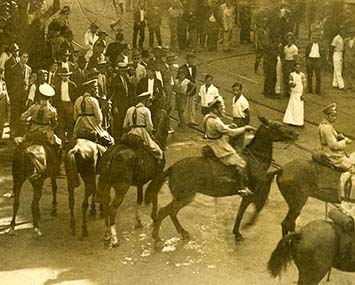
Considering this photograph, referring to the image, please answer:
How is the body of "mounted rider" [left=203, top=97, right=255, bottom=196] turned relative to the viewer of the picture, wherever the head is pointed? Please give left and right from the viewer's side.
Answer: facing to the right of the viewer

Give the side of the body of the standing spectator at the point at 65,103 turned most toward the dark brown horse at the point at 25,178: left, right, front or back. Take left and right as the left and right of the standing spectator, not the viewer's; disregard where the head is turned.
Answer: front

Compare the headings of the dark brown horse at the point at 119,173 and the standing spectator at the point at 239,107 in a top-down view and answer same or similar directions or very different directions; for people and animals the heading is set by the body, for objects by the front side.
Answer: very different directions

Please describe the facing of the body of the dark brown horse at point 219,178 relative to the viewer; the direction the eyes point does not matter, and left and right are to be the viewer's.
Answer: facing to the right of the viewer

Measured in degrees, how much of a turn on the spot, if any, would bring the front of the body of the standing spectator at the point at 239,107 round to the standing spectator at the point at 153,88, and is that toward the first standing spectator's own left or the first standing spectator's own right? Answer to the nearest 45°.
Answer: approximately 45° to the first standing spectator's own right

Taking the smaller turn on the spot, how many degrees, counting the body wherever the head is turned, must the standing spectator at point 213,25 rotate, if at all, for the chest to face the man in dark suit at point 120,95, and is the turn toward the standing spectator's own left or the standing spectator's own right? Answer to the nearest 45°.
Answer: approximately 45° to the standing spectator's own right

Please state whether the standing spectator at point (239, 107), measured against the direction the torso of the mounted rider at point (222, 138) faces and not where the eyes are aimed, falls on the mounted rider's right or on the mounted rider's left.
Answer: on the mounted rider's left

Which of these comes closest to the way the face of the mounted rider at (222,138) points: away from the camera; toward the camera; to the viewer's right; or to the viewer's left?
to the viewer's right

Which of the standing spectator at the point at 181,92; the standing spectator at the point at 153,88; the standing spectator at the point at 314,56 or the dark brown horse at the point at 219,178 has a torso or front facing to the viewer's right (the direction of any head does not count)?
the dark brown horse

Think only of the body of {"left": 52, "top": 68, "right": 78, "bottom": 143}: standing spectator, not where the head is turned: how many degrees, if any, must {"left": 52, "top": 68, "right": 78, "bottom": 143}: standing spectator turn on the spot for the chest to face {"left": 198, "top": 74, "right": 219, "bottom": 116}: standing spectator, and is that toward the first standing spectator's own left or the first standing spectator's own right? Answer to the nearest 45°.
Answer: approximately 90° to the first standing spectator's own left

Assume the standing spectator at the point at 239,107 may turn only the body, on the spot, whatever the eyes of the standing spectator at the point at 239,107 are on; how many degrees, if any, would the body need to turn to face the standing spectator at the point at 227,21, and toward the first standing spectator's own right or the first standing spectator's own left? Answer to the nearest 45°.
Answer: approximately 135° to the first standing spectator's own right
